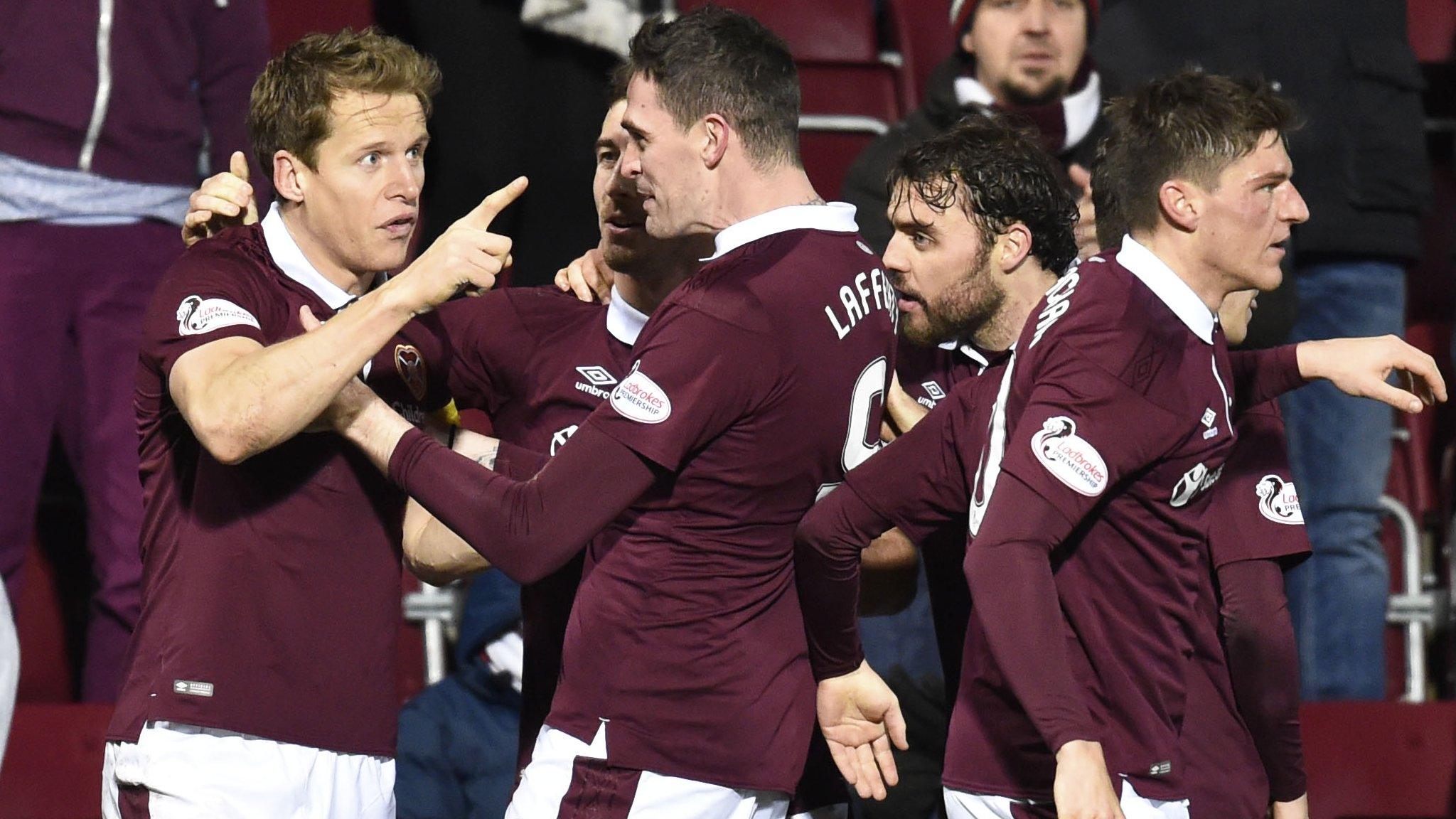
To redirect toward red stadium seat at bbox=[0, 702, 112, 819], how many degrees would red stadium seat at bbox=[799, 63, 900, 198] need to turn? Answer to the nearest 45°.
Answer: approximately 45° to its right

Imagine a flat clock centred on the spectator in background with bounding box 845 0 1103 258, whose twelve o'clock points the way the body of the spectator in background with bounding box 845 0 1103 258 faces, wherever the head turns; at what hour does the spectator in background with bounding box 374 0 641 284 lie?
the spectator in background with bounding box 374 0 641 284 is roughly at 3 o'clock from the spectator in background with bounding box 845 0 1103 258.

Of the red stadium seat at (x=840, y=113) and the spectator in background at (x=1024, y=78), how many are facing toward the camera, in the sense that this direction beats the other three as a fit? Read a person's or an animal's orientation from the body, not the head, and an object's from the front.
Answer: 2

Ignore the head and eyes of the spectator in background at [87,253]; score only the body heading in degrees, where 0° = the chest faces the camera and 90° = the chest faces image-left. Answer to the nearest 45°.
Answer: approximately 0°
